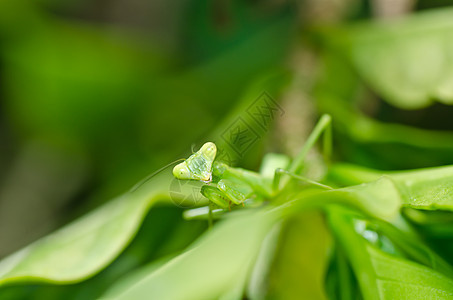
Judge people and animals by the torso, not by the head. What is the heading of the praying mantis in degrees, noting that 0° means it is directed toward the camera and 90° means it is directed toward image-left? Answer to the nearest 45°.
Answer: approximately 45°
